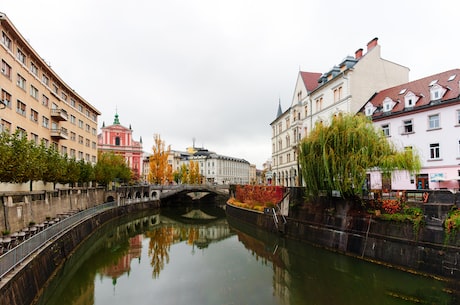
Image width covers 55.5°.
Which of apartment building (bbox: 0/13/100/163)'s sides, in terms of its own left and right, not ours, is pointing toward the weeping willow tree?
front

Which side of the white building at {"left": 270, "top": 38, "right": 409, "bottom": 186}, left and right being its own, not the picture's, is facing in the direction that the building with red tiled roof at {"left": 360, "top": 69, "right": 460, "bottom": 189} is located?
left

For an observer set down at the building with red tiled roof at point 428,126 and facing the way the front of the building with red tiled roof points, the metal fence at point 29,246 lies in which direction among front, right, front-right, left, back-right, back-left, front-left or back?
front

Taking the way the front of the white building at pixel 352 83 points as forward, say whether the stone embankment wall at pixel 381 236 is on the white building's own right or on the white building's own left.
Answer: on the white building's own left

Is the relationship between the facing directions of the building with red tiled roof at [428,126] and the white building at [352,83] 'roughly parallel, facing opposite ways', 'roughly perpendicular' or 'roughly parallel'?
roughly parallel

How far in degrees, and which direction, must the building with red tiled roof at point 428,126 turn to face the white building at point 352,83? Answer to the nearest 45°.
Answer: approximately 90° to its right

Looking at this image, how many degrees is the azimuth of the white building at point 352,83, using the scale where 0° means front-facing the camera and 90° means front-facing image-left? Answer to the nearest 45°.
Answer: approximately 45°

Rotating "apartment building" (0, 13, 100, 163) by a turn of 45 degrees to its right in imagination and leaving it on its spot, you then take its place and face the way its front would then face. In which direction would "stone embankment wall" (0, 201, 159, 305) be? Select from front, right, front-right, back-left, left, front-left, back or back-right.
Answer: front

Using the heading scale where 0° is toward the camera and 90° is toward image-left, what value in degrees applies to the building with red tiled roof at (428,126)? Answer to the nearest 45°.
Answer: approximately 45°

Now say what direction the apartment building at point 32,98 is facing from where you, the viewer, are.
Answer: facing the viewer and to the right of the viewer

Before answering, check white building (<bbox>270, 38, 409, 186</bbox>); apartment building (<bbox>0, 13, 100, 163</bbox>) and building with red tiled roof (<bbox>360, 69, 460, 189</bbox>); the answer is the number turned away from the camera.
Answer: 0

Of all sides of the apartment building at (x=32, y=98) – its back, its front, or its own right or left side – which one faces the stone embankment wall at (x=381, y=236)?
front

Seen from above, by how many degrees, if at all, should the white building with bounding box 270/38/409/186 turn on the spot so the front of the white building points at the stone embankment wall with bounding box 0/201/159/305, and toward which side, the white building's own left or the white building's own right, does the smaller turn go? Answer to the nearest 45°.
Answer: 0° — it already faces it

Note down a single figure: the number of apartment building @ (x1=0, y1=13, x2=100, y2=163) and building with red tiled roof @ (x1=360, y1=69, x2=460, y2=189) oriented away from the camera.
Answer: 0

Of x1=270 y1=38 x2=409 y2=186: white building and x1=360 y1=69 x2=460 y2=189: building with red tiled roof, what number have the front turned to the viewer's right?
0

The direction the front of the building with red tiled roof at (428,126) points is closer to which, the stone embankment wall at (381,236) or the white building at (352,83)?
the stone embankment wall
